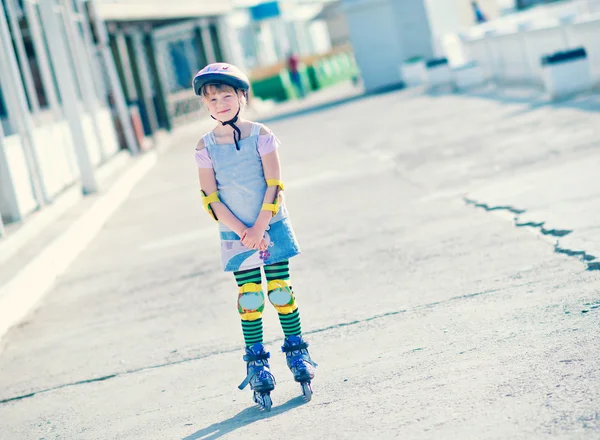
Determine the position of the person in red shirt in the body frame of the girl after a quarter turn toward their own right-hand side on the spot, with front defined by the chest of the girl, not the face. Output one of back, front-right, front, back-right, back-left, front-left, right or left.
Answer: right

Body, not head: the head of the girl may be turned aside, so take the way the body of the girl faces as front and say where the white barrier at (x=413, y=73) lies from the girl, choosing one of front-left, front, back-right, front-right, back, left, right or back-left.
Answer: back

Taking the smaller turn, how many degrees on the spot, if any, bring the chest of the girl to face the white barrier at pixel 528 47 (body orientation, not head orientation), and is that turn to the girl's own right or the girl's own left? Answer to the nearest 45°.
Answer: approximately 180°

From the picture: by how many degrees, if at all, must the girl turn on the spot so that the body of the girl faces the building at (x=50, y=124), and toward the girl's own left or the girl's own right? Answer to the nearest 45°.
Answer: approximately 180°

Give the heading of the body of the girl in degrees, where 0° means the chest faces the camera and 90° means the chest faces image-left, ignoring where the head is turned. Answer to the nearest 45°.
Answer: approximately 0°

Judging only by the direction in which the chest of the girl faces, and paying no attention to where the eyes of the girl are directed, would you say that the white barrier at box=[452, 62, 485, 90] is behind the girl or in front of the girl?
behind
